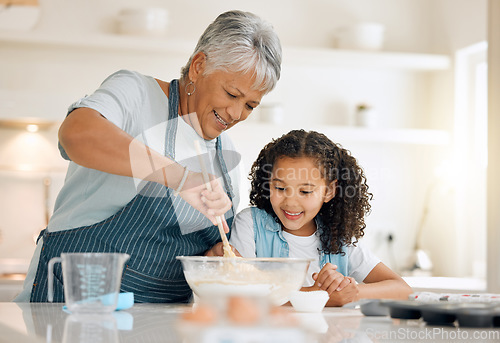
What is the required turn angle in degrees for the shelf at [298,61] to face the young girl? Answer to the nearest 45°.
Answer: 0° — it already faces them

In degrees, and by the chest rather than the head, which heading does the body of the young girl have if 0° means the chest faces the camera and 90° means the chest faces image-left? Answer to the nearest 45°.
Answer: approximately 0°

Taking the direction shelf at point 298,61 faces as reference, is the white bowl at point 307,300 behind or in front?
in front

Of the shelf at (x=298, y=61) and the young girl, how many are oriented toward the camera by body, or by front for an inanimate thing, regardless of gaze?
2

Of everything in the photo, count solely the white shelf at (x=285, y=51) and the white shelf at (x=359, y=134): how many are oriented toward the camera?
2

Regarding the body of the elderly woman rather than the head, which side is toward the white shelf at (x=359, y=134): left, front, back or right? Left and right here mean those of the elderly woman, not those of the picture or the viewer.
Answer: left

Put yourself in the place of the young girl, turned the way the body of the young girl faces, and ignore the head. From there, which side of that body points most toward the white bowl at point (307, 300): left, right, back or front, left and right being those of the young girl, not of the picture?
front
